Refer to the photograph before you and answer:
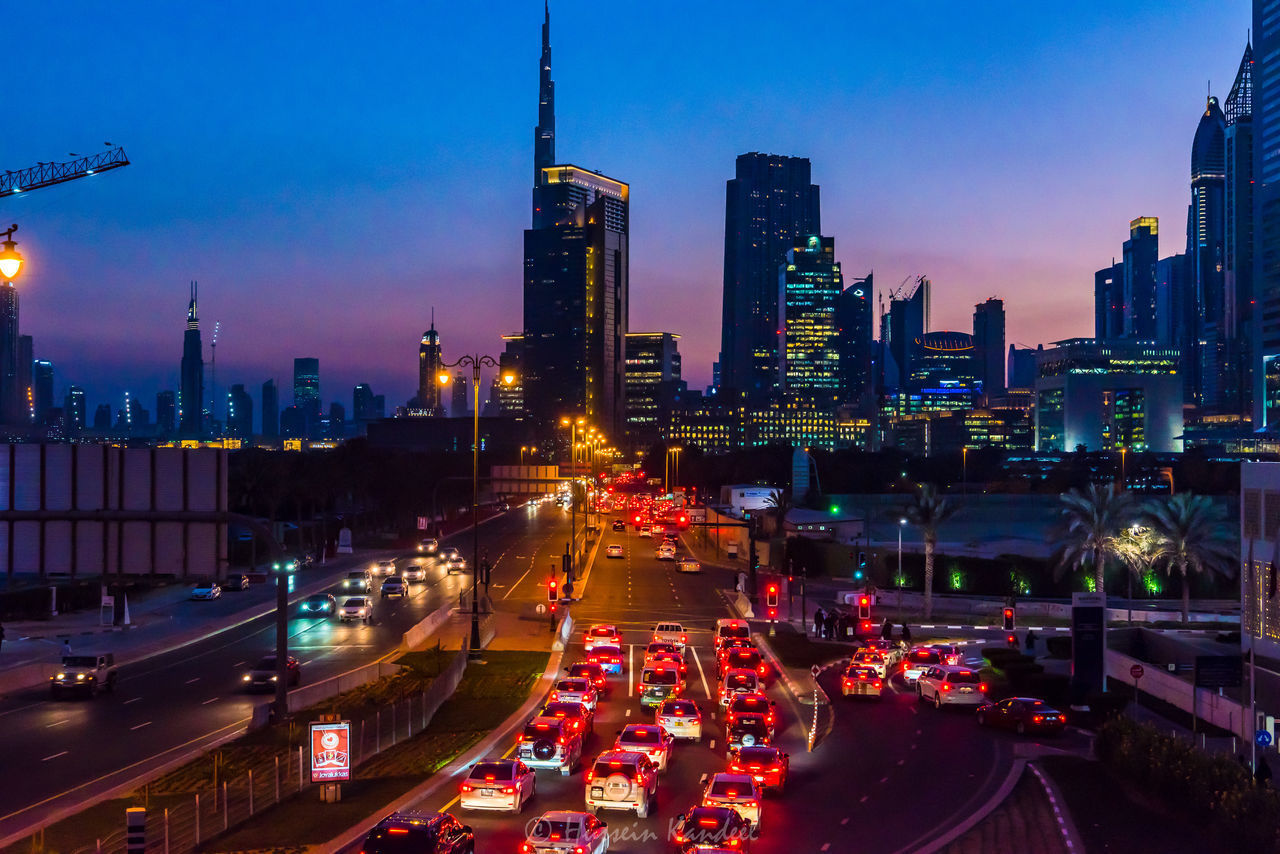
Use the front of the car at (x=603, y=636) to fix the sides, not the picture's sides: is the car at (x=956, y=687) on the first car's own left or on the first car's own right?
on the first car's own right

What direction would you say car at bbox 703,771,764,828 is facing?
away from the camera

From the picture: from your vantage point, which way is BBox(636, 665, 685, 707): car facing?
away from the camera

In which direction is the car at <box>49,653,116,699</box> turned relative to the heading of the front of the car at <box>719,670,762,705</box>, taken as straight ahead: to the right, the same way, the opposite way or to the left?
the opposite way

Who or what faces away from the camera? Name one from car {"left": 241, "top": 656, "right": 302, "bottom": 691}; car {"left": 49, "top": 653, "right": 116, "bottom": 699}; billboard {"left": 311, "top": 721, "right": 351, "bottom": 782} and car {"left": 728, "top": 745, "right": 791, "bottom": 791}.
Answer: car {"left": 728, "top": 745, "right": 791, "bottom": 791}

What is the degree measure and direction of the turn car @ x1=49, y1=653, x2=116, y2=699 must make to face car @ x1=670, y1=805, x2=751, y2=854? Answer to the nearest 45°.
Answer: approximately 45° to its left

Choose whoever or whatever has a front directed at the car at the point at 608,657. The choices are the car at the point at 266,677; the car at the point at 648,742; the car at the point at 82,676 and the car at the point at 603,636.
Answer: the car at the point at 648,742

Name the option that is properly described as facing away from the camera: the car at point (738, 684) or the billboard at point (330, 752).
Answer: the car

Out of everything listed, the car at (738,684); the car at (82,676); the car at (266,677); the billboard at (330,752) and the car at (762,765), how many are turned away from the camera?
2

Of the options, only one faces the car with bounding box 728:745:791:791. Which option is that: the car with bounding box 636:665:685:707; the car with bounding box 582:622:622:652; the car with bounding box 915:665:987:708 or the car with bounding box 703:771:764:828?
the car with bounding box 703:771:764:828

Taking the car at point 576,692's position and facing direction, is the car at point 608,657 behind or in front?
in front

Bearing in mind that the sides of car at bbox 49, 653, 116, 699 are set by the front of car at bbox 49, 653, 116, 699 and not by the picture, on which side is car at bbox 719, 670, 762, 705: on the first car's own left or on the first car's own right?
on the first car's own left

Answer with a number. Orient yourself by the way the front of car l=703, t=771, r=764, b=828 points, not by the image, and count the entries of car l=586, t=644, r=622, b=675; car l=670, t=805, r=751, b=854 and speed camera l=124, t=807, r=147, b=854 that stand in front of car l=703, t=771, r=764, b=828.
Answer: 1

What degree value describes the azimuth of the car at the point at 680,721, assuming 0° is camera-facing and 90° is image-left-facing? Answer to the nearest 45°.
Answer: approximately 180°

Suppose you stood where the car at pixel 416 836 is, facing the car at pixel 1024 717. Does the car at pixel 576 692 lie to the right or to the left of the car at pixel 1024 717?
left

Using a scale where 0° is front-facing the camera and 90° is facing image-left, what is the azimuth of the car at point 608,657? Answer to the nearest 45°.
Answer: approximately 180°

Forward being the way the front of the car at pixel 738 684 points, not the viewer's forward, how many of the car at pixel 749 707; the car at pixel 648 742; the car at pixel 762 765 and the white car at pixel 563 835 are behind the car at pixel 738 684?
4

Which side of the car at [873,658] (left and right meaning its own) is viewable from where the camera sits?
back
